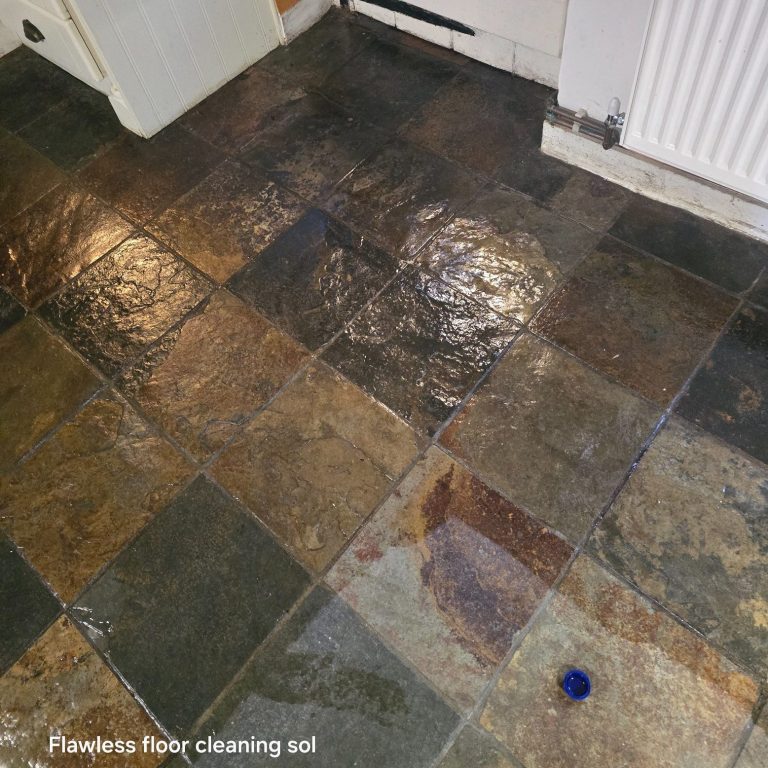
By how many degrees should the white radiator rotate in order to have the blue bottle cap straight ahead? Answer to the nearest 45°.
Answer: approximately 45° to its left

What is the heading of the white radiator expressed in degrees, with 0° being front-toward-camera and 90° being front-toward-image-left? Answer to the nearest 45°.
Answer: approximately 45°
